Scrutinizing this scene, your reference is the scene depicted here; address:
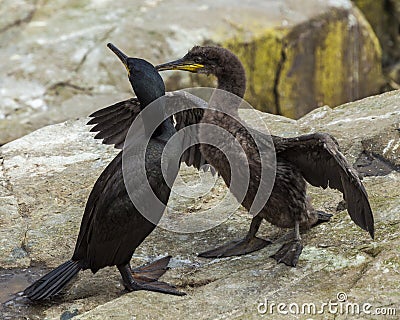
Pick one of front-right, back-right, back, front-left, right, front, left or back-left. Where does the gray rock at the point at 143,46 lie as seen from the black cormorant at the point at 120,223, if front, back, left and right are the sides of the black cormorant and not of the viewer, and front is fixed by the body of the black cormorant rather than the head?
left

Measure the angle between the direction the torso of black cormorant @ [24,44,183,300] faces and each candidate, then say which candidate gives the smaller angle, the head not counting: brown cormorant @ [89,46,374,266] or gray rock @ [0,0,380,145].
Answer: the brown cormorant

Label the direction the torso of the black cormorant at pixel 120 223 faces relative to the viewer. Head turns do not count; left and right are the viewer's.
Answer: facing to the right of the viewer

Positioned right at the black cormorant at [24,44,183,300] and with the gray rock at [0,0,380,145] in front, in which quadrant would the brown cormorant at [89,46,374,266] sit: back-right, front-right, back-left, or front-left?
front-right

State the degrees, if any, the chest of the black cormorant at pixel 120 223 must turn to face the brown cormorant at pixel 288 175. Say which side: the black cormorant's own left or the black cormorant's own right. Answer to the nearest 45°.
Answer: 0° — it already faces it
